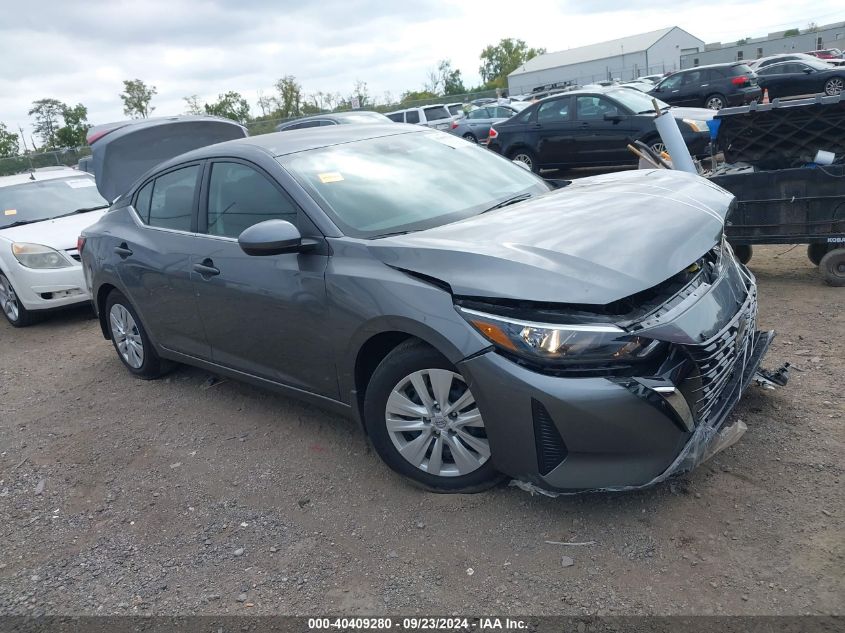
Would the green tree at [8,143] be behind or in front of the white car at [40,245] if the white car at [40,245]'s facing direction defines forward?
behind

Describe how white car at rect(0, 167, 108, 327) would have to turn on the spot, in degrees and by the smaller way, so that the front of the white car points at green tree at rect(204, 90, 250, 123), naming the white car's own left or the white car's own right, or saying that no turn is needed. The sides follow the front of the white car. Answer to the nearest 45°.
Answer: approximately 135° to the white car's own left

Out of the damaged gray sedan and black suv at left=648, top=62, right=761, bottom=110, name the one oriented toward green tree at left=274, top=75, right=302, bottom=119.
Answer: the black suv

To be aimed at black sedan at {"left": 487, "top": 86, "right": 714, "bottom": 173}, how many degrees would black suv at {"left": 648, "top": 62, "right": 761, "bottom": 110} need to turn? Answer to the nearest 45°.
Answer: approximately 135° to its left

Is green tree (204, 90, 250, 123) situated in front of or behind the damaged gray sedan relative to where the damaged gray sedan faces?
behind

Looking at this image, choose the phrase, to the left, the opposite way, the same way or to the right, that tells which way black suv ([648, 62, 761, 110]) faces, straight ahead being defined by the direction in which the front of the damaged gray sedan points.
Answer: the opposite way

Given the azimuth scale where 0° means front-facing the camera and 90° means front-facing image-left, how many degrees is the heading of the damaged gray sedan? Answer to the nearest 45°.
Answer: approximately 315°

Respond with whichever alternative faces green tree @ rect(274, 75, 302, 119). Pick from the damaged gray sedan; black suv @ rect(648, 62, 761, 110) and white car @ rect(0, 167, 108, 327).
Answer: the black suv

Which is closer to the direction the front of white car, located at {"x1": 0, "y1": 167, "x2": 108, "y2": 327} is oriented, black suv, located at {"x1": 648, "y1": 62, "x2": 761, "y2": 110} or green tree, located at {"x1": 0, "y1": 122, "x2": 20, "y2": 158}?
the black suv

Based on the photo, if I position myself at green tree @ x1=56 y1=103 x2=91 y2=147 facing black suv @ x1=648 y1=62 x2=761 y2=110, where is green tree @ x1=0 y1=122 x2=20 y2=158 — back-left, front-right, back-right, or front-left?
back-right

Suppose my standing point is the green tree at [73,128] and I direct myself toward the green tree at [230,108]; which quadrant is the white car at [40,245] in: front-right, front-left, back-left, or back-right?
back-right

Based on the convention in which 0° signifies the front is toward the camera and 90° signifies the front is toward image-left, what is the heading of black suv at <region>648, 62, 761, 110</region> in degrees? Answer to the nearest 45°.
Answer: approximately 135°
